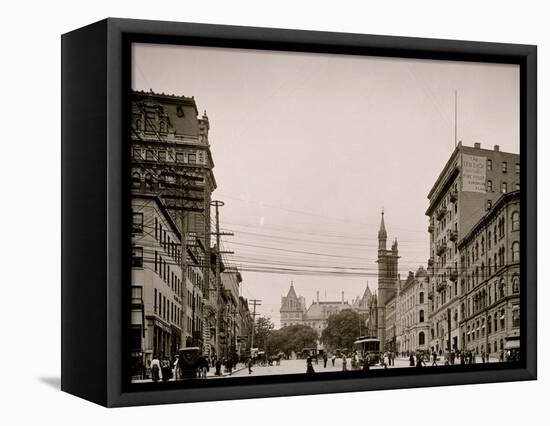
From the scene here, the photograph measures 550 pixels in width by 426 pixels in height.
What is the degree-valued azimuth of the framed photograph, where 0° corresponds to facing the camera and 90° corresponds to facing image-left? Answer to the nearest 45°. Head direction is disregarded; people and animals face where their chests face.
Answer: approximately 315°
